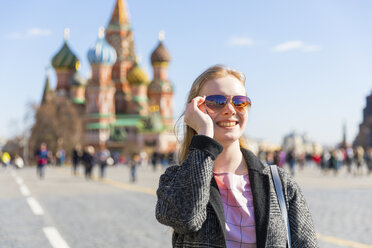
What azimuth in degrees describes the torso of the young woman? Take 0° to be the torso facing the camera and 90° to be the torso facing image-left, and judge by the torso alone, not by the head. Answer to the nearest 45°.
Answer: approximately 0°
